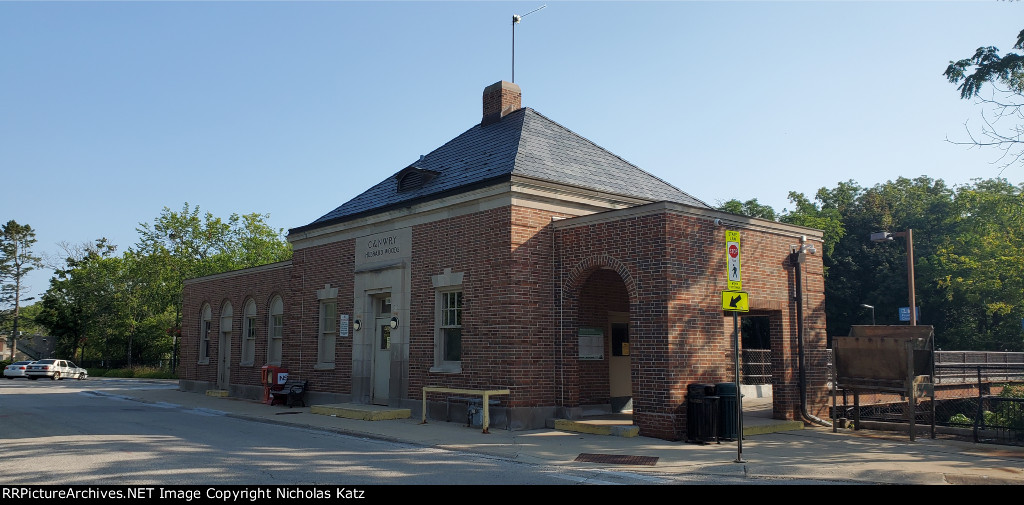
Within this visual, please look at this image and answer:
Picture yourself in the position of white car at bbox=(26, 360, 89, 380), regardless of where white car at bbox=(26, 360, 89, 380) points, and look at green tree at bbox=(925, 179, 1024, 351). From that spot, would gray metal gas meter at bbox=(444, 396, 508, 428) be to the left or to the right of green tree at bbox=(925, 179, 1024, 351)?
right

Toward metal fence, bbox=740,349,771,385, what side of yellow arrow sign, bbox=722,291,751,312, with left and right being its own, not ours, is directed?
back

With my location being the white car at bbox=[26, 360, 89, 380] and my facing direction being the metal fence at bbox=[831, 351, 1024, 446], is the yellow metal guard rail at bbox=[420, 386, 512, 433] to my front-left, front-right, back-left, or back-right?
front-right

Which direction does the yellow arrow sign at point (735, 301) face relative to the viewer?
toward the camera

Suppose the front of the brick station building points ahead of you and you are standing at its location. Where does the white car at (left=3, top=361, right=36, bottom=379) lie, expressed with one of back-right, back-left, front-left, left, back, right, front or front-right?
right

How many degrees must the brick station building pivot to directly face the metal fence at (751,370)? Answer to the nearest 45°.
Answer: approximately 180°

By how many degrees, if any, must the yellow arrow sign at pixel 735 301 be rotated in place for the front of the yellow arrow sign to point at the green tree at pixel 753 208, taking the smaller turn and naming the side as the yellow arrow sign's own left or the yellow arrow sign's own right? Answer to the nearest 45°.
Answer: approximately 180°

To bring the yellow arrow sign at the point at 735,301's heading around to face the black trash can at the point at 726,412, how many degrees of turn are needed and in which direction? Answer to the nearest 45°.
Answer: approximately 180°

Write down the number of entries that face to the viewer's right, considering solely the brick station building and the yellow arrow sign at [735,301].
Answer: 0

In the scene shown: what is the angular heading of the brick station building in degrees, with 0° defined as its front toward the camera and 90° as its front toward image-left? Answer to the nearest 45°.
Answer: approximately 45°

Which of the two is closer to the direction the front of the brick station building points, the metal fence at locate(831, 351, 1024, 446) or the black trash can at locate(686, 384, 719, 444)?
the black trash can

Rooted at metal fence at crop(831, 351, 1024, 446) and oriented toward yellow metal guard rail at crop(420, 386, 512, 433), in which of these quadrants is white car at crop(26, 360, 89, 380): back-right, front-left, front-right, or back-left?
front-right
